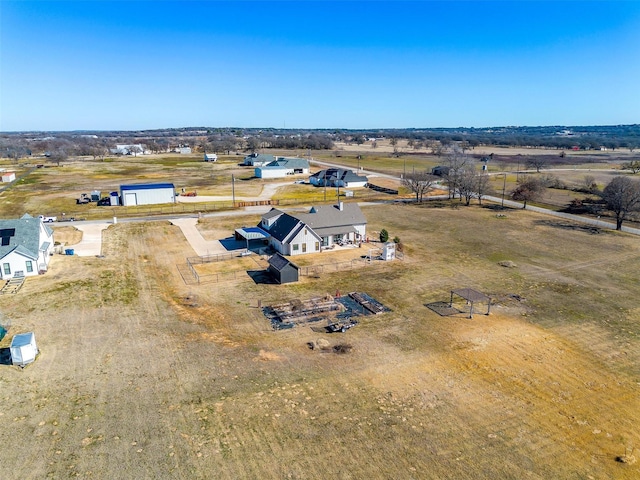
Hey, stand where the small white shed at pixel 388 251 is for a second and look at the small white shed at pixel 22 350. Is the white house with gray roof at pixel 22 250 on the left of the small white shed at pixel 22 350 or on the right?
right

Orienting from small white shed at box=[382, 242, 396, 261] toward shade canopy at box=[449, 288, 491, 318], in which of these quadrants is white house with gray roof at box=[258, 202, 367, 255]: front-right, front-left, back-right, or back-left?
back-right

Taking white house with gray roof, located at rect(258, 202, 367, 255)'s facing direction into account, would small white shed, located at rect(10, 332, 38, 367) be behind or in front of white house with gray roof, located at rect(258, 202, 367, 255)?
behind

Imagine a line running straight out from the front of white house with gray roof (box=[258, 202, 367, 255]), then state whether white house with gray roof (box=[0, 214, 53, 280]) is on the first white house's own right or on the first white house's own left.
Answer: on the first white house's own left

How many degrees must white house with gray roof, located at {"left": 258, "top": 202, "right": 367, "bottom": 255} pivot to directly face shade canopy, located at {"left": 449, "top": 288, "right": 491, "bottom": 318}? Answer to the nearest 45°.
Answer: approximately 135° to its right

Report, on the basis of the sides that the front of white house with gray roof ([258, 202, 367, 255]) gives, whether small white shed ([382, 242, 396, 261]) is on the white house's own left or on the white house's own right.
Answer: on the white house's own right

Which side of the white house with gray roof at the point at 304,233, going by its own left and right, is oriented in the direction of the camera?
back
